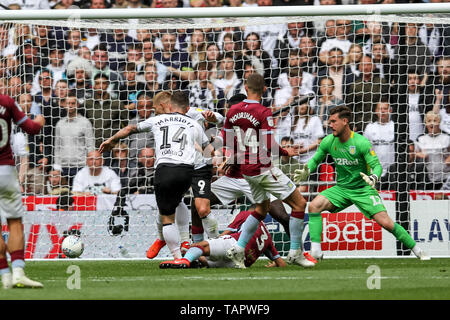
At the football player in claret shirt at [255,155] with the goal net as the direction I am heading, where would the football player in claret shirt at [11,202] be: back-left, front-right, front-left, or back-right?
back-left

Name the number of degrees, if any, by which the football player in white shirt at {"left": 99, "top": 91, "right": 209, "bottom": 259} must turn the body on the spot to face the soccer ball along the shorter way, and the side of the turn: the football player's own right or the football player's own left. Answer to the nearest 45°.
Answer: approximately 45° to the football player's own left

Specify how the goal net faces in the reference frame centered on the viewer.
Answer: facing the viewer

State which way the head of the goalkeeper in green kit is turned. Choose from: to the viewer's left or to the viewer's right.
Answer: to the viewer's left

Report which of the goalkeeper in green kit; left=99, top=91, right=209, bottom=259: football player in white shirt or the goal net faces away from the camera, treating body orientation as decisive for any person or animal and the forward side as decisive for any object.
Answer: the football player in white shirt

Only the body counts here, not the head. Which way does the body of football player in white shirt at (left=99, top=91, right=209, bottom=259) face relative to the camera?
away from the camera

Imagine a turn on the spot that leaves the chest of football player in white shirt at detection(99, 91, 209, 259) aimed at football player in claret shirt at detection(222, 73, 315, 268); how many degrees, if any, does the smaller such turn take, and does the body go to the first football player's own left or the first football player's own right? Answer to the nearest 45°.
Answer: approximately 90° to the first football player's own right

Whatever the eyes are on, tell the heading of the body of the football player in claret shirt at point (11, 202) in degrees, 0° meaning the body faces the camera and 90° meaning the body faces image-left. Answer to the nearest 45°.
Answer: approximately 225°

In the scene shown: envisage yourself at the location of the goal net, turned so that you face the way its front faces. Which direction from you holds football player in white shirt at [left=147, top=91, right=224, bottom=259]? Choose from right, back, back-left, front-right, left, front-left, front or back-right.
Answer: front

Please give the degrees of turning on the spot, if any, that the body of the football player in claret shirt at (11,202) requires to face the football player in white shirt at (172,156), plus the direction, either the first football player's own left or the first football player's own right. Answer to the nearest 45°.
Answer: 0° — they already face them

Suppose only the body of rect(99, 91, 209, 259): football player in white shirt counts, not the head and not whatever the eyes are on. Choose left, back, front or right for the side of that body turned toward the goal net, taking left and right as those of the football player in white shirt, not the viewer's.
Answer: front

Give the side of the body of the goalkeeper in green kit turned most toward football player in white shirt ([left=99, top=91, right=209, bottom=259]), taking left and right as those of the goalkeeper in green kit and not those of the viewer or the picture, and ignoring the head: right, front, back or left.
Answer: front

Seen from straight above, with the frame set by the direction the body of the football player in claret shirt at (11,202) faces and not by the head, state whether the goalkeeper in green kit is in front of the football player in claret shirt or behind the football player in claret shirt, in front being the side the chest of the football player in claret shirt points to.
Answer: in front

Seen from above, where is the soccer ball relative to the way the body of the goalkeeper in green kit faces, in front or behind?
in front

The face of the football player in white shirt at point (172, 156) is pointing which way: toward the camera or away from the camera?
away from the camera
